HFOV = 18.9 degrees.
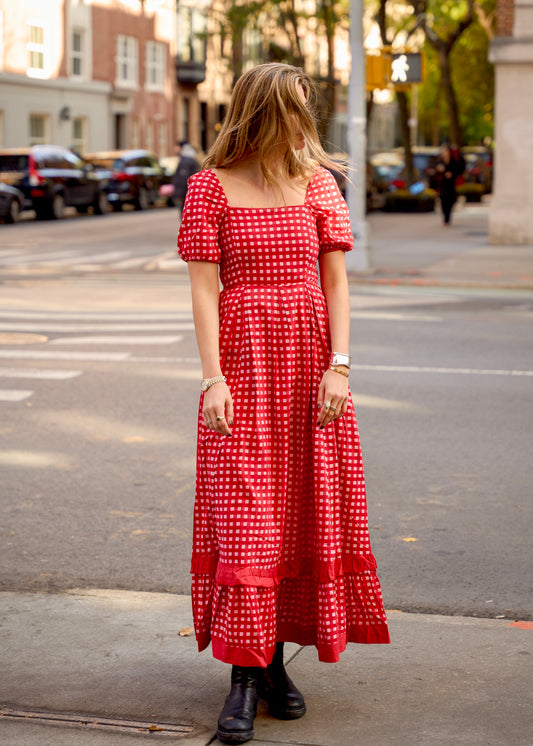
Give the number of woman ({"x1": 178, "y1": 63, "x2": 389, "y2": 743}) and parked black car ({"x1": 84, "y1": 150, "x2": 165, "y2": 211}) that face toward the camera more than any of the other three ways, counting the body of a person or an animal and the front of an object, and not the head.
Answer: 1

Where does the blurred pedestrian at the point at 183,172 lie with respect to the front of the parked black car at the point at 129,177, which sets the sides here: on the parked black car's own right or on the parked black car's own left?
on the parked black car's own right

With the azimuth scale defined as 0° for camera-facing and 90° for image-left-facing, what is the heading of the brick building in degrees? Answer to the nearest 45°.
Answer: approximately 315°

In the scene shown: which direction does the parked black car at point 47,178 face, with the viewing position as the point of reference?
facing away from the viewer and to the right of the viewer

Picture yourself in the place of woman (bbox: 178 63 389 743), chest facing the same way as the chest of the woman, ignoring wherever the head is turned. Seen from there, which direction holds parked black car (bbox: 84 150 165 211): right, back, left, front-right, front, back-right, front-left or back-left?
back

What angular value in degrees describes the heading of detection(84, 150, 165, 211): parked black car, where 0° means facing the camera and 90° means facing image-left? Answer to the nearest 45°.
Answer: approximately 225°

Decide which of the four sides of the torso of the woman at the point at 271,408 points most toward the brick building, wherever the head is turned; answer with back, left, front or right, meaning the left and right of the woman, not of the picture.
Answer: back

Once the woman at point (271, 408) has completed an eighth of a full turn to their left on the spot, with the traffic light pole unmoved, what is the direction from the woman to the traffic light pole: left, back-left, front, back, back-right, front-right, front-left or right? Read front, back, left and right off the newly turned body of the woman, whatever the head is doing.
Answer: back-left

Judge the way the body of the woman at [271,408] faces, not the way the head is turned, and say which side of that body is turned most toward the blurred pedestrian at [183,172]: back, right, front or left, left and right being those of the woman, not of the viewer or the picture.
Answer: back

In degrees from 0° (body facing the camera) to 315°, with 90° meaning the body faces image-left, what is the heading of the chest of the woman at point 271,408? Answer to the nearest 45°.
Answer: approximately 0°
